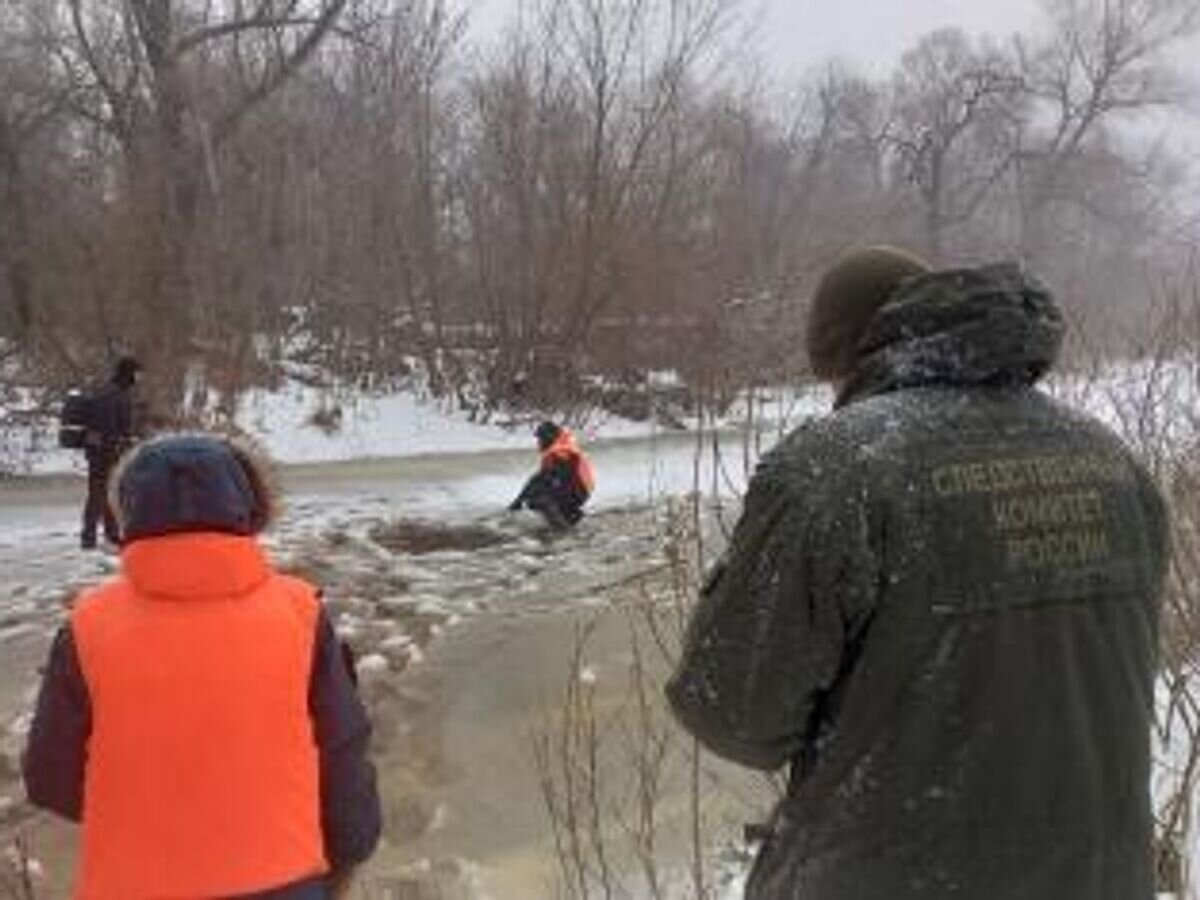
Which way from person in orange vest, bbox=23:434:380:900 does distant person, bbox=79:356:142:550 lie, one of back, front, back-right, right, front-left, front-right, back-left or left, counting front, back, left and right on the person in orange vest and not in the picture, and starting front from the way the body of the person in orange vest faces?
front

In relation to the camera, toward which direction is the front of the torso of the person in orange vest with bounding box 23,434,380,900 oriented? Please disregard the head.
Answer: away from the camera

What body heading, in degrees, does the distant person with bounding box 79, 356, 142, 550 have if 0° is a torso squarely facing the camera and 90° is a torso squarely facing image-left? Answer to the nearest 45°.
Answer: approximately 270°

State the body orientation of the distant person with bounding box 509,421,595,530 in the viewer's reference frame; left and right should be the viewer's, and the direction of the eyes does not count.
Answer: facing to the left of the viewer

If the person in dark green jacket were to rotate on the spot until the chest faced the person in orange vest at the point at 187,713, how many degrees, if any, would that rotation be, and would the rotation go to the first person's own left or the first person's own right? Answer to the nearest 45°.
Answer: approximately 45° to the first person's own left

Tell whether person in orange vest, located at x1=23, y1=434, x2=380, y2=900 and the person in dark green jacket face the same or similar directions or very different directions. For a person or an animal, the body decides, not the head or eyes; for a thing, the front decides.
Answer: same or similar directions

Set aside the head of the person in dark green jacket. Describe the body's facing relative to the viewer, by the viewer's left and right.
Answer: facing away from the viewer and to the left of the viewer

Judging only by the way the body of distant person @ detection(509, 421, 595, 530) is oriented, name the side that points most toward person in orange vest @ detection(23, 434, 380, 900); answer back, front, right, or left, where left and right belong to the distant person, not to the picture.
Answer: left

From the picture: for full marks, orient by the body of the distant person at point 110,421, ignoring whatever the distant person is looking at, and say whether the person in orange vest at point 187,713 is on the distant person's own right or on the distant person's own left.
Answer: on the distant person's own right

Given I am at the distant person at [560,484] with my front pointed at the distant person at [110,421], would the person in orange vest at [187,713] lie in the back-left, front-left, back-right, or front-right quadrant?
front-left

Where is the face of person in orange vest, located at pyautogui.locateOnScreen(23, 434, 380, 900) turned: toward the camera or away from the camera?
away from the camera

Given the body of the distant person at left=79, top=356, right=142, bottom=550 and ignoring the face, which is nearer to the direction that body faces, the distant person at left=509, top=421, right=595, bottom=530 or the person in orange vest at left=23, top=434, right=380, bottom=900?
the distant person

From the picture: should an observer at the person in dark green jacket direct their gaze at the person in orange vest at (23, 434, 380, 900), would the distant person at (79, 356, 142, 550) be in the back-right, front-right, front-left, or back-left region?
front-right

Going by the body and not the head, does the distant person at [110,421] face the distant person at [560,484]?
yes

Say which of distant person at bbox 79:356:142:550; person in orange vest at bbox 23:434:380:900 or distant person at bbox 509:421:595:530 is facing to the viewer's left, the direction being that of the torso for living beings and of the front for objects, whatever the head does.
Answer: distant person at bbox 509:421:595:530

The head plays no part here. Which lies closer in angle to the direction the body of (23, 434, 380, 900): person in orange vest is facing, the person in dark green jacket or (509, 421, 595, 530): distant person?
the distant person

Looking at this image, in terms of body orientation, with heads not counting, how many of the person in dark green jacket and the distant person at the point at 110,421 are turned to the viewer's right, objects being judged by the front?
1
